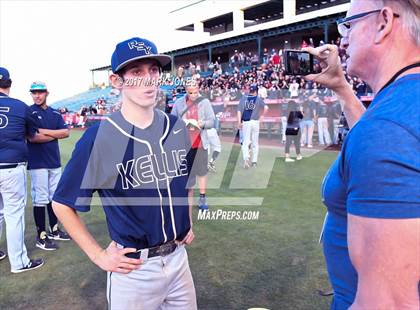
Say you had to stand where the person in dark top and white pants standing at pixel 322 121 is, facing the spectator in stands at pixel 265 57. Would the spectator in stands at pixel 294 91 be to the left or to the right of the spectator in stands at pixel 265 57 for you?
left

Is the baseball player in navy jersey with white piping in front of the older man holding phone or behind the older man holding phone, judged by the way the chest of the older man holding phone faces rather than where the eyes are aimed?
in front

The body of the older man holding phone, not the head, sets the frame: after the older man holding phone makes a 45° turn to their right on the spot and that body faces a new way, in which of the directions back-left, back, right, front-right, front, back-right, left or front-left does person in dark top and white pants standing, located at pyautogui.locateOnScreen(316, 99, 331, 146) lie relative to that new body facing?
front-right

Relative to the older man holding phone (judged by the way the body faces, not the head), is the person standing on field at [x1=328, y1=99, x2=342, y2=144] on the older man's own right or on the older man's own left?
on the older man's own right

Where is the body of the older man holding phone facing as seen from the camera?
to the viewer's left

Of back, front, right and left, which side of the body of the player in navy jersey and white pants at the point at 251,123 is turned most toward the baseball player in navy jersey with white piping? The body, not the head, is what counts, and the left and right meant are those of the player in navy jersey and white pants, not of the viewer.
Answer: back

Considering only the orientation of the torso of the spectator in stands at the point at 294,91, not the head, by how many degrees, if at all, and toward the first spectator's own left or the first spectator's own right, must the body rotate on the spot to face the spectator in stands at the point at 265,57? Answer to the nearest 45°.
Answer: approximately 180°

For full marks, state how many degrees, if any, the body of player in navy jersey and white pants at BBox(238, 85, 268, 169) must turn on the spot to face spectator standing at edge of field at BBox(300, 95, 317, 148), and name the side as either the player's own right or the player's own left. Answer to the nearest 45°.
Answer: approximately 45° to the player's own right

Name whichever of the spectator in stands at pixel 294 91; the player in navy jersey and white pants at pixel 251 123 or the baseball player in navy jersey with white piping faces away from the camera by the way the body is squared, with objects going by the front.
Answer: the player in navy jersey and white pants

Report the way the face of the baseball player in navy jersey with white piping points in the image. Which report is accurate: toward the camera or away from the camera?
toward the camera

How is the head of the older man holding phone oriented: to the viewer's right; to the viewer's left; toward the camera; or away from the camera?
to the viewer's left

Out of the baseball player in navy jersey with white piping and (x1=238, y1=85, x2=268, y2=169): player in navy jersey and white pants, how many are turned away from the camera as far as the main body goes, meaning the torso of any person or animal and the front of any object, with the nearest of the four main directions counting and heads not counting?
1

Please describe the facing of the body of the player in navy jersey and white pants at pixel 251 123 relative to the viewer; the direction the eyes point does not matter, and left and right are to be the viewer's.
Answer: facing away from the viewer

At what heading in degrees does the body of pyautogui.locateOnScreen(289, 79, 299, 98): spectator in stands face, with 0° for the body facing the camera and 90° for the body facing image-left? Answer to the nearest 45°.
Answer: approximately 0°

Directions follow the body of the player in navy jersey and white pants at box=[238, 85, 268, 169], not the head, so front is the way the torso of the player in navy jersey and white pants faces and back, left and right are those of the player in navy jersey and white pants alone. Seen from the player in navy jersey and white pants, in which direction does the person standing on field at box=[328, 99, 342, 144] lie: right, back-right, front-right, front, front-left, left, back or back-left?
front-right
